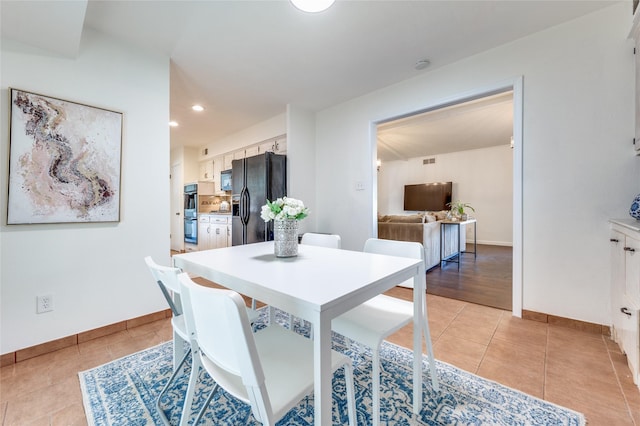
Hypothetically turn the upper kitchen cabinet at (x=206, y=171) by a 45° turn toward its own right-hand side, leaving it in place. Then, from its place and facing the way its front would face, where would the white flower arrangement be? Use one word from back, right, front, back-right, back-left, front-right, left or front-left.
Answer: left

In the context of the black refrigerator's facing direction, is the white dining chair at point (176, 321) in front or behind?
in front

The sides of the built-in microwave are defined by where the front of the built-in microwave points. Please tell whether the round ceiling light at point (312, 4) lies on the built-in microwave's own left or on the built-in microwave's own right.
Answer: on the built-in microwave's own left

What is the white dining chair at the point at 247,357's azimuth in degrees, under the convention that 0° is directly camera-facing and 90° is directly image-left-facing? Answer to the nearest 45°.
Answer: approximately 225°

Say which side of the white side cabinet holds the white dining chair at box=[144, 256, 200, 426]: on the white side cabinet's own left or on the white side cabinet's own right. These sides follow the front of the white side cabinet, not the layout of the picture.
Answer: on the white side cabinet's own left

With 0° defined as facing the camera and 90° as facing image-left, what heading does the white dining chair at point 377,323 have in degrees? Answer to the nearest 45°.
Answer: approximately 45°

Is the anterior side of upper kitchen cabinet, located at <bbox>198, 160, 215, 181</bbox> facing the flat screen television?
no

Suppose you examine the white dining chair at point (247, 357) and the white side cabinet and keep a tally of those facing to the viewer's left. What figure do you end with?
1

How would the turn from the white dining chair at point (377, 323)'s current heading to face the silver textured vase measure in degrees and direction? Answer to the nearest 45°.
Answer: approximately 45° to its right

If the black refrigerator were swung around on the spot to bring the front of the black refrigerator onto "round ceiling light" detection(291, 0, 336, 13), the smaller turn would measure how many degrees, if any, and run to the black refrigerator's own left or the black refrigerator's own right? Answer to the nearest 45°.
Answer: approximately 45° to the black refrigerator's own left

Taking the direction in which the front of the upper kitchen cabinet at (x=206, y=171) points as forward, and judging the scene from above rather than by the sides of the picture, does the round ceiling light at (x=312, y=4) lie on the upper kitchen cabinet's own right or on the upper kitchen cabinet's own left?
on the upper kitchen cabinet's own left

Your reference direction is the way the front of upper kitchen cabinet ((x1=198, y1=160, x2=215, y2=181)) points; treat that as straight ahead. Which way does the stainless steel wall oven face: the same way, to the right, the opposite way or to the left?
the same way

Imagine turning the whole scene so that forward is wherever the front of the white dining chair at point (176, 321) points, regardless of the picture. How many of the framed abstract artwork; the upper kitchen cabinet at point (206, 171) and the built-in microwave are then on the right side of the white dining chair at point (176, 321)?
0

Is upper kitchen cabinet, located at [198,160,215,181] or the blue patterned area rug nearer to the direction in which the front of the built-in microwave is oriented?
the blue patterned area rug

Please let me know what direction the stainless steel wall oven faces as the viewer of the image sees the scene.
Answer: facing the viewer and to the left of the viewer

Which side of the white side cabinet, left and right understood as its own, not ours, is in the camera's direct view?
left

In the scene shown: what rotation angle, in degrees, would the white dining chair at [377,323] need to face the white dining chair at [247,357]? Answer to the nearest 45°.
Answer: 0° — it already faces it
